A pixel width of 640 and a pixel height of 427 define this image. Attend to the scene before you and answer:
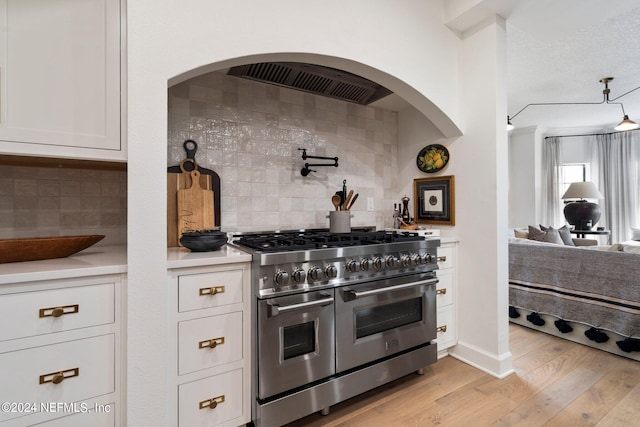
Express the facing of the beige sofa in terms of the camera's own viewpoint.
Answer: facing away from the viewer and to the right of the viewer

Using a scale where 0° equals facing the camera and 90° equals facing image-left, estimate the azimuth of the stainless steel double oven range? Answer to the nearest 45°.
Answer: approximately 315°

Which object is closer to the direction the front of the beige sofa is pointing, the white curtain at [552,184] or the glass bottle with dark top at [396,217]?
the white curtain

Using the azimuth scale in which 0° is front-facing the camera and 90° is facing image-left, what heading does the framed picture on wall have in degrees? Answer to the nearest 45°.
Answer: approximately 45°

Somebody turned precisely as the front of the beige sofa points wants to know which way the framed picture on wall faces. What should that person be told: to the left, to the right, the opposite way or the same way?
the opposite way

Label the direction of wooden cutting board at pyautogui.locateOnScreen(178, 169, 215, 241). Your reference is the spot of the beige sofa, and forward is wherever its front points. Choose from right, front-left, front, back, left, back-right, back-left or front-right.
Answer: back

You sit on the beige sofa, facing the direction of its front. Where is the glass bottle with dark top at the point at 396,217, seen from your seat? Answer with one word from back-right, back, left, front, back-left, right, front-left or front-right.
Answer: back

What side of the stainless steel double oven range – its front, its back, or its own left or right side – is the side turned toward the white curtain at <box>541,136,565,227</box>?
left

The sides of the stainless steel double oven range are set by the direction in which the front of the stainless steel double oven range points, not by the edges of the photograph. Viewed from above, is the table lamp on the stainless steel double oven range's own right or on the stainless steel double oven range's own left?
on the stainless steel double oven range's own left

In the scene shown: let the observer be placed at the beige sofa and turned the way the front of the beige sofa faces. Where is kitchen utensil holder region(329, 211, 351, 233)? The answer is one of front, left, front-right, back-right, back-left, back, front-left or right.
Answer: back
